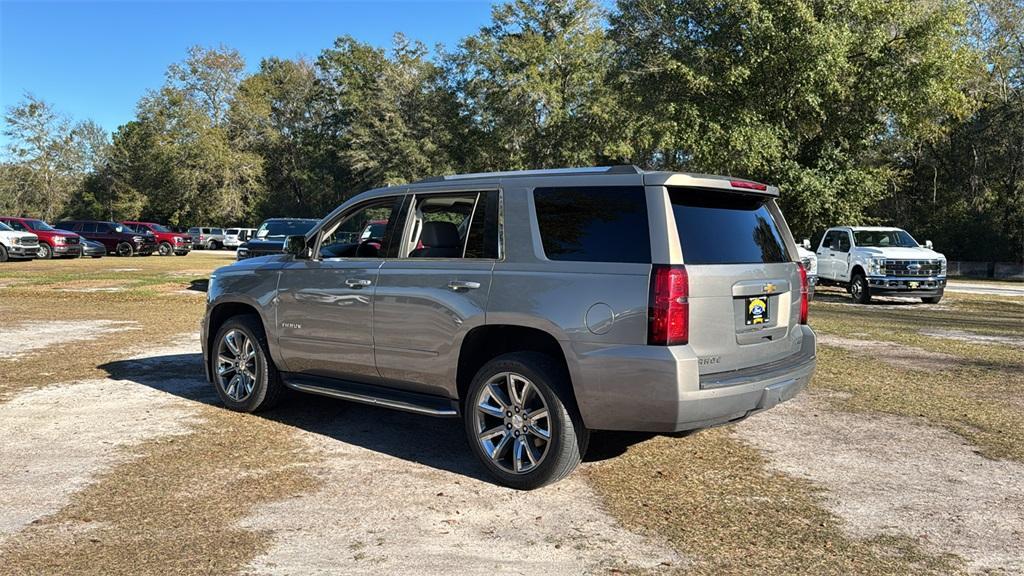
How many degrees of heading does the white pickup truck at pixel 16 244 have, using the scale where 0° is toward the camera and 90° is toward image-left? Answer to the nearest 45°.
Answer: approximately 315°

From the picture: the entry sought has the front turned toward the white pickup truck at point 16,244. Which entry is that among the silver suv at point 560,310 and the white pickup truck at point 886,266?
the silver suv

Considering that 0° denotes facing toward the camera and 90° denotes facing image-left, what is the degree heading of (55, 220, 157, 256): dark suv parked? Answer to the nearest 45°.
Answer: approximately 315°

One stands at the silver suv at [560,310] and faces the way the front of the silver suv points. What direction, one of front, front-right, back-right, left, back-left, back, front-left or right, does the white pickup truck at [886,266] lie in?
right

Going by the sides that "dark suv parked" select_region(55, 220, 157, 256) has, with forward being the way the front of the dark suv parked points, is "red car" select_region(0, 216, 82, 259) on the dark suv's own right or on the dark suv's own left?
on the dark suv's own right

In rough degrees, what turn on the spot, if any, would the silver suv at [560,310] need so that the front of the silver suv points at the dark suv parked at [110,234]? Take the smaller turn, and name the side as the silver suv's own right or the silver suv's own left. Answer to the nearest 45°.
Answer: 0° — it already faces it
